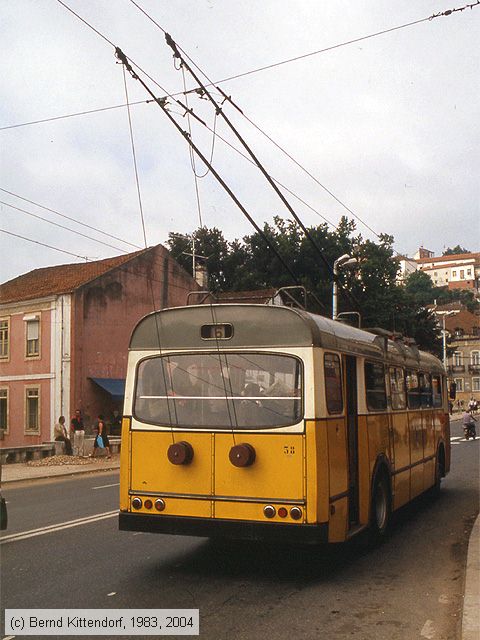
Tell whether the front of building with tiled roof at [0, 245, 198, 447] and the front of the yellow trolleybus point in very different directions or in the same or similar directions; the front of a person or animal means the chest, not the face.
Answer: very different directions

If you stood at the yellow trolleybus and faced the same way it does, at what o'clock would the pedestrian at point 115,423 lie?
The pedestrian is roughly at 10 o'clock from the yellow trolleybus.

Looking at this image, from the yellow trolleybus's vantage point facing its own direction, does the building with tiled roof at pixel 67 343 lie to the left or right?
on its left

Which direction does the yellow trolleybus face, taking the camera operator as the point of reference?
facing away from the viewer and to the right of the viewer
